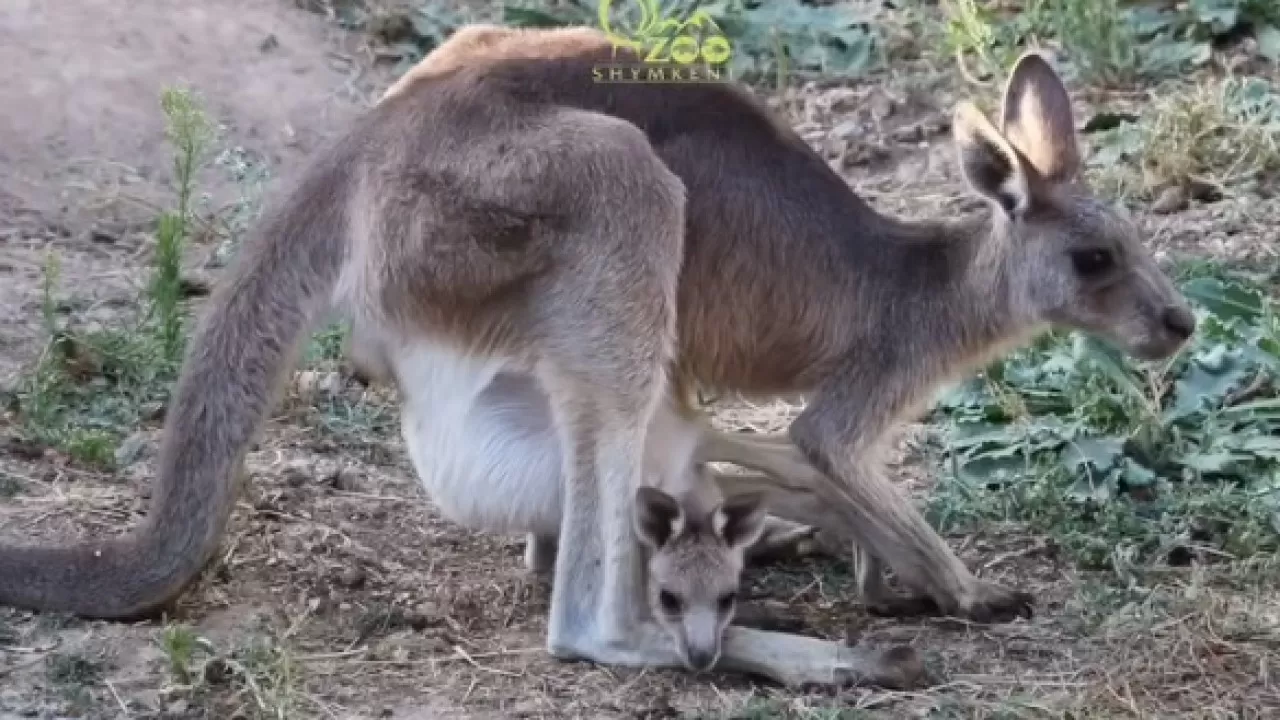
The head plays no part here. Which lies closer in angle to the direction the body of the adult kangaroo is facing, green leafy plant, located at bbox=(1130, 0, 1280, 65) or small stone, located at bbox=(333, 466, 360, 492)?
the green leafy plant

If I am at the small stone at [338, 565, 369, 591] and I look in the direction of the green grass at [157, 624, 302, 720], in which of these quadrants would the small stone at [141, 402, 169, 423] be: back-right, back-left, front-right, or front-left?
back-right

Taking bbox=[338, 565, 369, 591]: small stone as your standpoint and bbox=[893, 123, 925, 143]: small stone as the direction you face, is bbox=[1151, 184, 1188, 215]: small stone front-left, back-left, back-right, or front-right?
front-right

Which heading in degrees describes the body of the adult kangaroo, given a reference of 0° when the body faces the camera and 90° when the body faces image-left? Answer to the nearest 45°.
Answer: approximately 270°

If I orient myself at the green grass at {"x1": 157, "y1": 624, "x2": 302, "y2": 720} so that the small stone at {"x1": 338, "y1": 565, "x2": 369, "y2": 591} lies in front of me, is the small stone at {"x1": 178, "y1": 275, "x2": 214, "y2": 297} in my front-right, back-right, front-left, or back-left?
front-left

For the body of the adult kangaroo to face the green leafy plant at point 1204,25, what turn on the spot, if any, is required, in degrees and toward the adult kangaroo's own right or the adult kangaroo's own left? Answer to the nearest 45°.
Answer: approximately 45° to the adult kangaroo's own left

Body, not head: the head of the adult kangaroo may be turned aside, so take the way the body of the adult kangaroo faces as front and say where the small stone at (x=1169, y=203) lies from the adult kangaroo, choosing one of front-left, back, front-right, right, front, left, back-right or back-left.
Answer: front-left

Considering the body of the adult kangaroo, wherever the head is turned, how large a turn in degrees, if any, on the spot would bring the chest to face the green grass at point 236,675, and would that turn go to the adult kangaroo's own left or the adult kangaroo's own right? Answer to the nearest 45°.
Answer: approximately 135° to the adult kangaroo's own right
